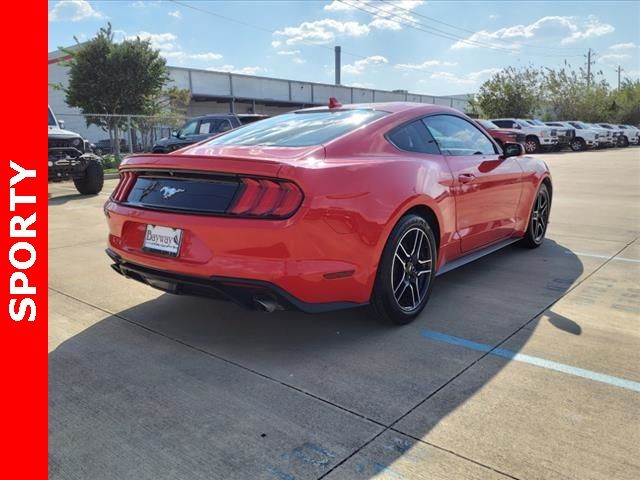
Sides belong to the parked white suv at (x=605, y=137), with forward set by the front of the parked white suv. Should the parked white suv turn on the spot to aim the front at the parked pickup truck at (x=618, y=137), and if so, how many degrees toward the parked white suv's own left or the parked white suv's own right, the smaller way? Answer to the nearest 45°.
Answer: approximately 135° to the parked white suv's own left

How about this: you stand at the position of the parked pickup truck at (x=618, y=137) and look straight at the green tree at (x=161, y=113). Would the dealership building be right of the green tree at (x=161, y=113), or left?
right

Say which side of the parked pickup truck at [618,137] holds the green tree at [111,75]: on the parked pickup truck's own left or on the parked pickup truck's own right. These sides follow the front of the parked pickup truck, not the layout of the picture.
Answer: on the parked pickup truck's own right

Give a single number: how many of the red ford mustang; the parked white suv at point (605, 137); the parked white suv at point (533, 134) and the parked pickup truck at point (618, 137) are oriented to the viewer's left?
0

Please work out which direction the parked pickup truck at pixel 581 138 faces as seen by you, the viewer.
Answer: facing the viewer and to the right of the viewer

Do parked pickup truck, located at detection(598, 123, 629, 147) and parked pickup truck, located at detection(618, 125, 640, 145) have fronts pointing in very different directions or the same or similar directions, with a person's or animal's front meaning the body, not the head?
same or similar directions

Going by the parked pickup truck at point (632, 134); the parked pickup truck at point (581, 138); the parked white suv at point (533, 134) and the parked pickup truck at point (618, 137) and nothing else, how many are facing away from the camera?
0

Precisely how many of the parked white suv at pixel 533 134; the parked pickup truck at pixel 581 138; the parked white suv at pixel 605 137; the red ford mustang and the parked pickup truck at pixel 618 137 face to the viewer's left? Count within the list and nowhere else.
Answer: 0

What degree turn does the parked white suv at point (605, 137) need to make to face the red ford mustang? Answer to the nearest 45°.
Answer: approximately 45° to its right

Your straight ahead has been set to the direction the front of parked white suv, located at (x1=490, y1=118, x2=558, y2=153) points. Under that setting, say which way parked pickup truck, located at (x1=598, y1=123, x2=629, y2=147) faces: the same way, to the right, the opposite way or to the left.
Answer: the same way

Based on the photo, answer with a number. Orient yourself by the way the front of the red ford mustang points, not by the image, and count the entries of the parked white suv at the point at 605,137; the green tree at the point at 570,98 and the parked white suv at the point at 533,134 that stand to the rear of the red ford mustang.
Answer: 0

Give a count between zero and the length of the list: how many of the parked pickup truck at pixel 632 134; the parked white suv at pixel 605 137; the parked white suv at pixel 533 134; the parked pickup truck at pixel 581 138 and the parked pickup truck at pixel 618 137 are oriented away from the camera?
0

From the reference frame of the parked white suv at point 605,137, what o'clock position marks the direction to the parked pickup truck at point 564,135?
The parked pickup truck is roughly at 2 o'clock from the parked white suv.

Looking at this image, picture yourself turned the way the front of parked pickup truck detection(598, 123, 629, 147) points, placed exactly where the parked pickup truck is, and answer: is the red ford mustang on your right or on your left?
on your right

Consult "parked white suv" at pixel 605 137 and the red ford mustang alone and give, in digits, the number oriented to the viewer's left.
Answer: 0

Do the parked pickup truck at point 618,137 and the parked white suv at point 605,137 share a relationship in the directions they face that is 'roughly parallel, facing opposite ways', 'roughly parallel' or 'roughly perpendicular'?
roughly parallel
